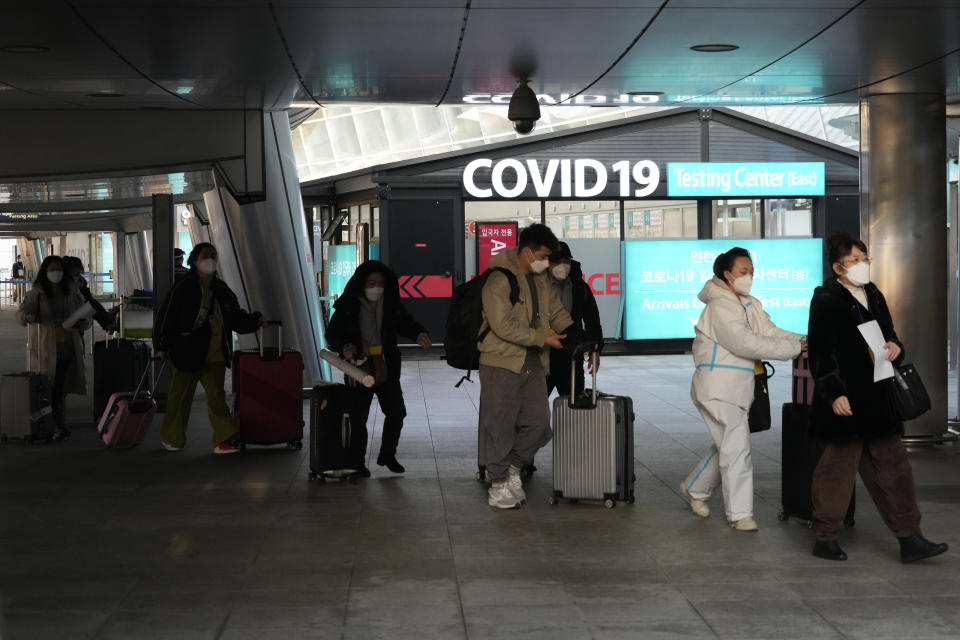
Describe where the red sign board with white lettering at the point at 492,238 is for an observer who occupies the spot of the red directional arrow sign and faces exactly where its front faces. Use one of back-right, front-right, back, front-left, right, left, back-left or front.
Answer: left

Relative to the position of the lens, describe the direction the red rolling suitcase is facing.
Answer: facing the viewer

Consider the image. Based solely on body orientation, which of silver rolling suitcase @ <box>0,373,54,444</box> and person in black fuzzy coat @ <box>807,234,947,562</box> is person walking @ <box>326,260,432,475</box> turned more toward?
the person in black fuzzy coat

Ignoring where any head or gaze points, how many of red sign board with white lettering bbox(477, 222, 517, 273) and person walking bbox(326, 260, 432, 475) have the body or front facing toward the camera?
2

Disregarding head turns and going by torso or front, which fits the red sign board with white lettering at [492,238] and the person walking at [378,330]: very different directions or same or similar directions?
same or similar directions

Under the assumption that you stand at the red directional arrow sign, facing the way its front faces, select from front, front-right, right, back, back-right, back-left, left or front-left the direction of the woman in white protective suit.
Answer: front

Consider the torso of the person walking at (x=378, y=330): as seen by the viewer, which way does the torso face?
toward the camera

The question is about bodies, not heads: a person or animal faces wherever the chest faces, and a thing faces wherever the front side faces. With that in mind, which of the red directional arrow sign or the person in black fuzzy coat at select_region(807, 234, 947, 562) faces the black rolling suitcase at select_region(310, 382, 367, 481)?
the red directional arrow sign

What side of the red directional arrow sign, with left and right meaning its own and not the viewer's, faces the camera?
front

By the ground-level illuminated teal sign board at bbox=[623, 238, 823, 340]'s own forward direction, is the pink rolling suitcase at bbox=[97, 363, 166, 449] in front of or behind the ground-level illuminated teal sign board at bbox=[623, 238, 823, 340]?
in front

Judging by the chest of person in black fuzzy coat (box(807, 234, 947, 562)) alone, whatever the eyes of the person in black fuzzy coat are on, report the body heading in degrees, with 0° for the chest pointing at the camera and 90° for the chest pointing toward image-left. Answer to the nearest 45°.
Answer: approximately 315°

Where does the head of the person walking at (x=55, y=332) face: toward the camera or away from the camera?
toward the camera

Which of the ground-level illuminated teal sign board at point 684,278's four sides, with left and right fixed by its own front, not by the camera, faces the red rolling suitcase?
front

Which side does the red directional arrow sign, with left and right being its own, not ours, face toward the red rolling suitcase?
front

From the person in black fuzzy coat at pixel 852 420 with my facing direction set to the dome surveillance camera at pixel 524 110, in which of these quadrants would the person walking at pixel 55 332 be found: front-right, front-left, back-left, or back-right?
front-left

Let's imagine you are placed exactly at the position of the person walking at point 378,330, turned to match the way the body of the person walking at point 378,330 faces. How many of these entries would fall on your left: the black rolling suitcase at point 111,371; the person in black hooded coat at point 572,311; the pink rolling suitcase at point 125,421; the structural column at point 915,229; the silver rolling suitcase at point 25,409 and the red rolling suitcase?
2
